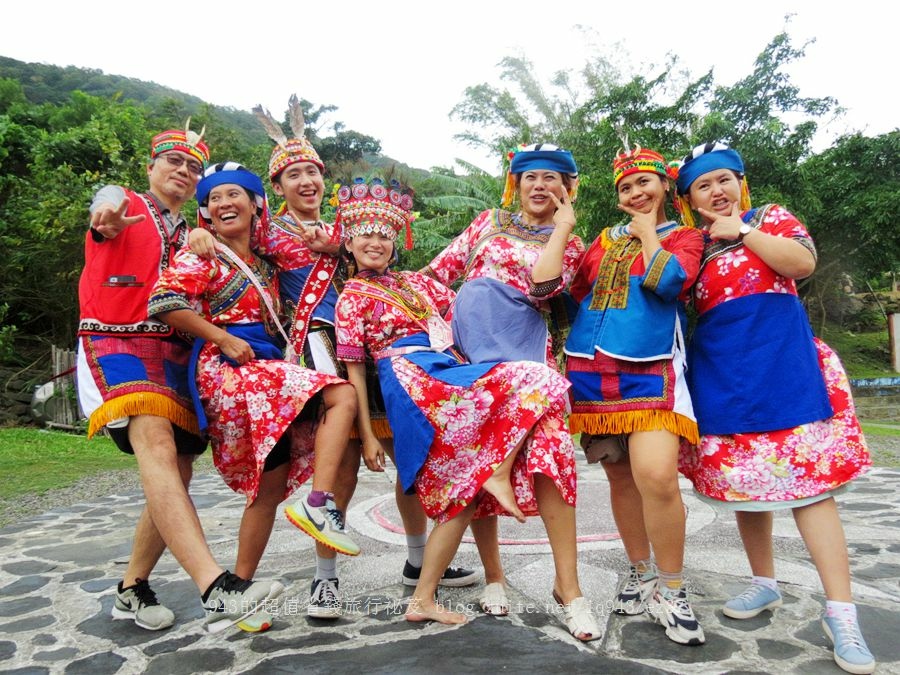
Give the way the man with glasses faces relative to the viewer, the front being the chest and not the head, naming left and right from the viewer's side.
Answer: facing the viewer and to the right of the viewer

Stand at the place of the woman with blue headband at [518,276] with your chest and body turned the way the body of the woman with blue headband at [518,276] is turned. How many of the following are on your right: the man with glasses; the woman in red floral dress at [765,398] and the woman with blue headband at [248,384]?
2

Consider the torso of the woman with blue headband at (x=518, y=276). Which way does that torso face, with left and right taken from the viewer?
facing the viewer

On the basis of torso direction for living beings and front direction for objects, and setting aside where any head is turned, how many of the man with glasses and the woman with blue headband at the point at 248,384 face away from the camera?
0

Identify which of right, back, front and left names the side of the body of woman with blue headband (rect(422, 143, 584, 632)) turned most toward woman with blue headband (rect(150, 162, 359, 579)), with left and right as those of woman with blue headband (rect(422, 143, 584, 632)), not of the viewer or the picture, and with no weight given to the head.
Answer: right

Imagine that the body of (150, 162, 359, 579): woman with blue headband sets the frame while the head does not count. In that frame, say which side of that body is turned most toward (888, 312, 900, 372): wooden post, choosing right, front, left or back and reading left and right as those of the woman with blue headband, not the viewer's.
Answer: left

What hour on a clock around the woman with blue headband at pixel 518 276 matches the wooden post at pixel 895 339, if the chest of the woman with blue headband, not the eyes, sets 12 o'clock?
The wooden post is roughly at 7 o'clock from the woman with blue headband.

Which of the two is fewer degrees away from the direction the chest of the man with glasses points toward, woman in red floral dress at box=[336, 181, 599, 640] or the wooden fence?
the woman in red floral dress

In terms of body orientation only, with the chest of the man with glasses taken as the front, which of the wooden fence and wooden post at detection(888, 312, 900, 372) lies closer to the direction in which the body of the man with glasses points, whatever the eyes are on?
the wooden post
